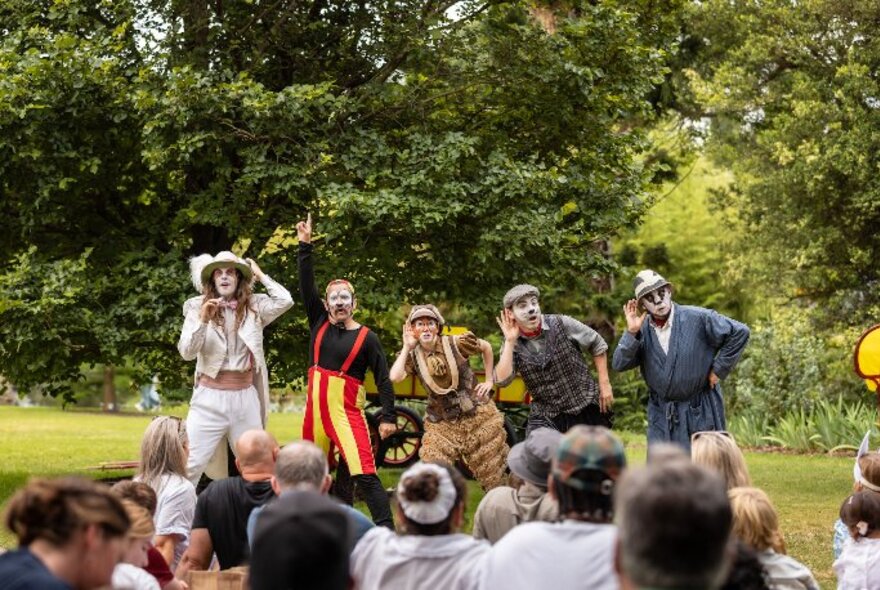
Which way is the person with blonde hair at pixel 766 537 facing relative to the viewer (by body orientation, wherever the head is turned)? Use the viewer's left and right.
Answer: facing away from the viewer and to the left of the viewer

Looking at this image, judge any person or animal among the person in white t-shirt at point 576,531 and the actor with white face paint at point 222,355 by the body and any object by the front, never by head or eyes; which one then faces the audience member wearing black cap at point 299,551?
the actor with white face paint

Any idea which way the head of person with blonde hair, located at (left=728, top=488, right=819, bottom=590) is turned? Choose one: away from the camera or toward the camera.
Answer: away from the camera

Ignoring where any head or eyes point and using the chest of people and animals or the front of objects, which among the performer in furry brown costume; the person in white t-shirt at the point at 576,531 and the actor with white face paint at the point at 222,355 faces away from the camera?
the person in white t-shirt

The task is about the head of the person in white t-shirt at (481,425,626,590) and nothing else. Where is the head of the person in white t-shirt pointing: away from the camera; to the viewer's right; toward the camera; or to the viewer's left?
away from the camera

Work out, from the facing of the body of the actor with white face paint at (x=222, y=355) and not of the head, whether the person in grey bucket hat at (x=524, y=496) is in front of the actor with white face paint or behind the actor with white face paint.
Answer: in front

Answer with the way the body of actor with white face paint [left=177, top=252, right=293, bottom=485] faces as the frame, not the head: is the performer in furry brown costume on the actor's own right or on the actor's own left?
on the actor's own left

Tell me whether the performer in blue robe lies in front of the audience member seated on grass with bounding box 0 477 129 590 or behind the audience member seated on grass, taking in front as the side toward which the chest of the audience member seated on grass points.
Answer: in front

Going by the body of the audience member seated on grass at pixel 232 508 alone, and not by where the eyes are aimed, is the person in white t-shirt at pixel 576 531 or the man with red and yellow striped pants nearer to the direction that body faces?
the man with red and yellow striped pants

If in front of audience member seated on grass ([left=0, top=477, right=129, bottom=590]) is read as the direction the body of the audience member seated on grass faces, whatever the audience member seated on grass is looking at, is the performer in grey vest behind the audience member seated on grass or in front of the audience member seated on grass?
in front

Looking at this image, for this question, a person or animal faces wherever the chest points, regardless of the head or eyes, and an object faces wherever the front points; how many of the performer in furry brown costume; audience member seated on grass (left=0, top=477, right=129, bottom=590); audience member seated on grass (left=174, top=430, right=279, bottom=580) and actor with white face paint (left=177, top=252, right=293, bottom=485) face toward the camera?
2

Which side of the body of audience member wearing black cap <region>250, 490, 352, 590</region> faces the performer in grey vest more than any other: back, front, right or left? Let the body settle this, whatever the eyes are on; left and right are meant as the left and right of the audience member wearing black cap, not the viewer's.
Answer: front

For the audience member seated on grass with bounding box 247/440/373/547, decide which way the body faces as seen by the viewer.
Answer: away from the camera
